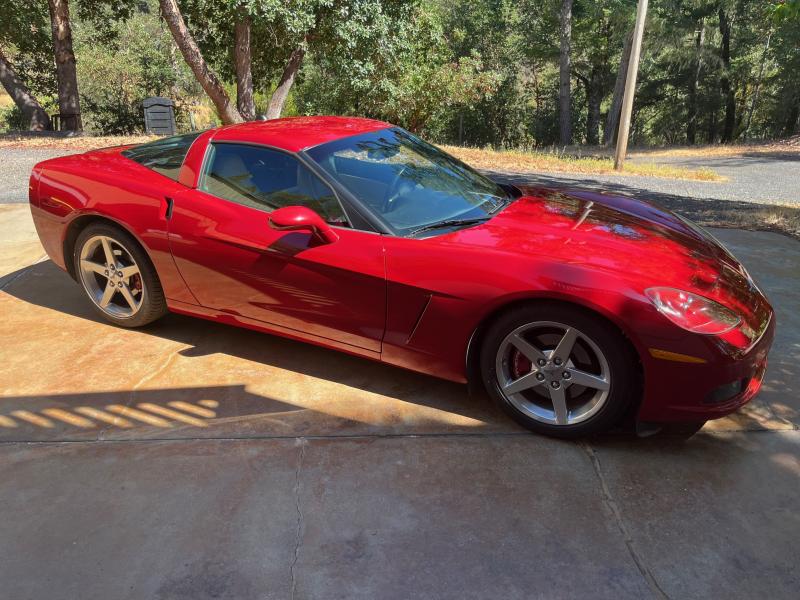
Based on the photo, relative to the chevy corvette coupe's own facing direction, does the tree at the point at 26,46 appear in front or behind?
behind

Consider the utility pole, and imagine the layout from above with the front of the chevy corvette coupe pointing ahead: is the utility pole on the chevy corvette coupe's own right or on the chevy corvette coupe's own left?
on the chevy corvette coupe's own left

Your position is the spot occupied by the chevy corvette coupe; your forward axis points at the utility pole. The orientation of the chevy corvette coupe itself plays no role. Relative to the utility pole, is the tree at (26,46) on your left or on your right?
left

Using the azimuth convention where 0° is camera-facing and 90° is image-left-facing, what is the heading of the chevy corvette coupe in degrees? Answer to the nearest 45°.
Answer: approximately 315°
